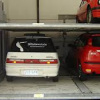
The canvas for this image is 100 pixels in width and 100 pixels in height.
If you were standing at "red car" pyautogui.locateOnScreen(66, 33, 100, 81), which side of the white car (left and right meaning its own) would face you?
right

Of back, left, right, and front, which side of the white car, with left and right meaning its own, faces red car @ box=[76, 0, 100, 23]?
right

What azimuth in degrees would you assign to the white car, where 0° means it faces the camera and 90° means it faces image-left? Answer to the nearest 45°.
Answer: approximately 180°
